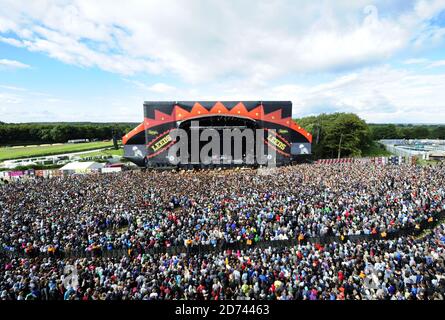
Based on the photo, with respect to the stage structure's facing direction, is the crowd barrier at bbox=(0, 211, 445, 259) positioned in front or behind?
in front

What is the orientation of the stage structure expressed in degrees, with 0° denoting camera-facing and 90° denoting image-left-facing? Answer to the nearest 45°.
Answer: approximately 0°

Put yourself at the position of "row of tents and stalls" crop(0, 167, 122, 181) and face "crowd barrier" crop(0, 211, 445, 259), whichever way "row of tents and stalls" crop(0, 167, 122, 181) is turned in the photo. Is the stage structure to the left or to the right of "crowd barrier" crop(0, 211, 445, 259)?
left

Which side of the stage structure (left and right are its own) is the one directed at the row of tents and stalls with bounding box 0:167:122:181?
right

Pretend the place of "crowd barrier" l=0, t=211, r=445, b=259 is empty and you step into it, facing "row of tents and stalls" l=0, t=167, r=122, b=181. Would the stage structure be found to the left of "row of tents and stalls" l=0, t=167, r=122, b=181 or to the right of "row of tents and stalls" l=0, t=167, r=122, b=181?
right

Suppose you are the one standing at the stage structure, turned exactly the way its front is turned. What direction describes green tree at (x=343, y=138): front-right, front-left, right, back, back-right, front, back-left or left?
back-left

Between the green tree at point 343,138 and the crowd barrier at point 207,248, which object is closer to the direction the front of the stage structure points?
the crowd barrier
